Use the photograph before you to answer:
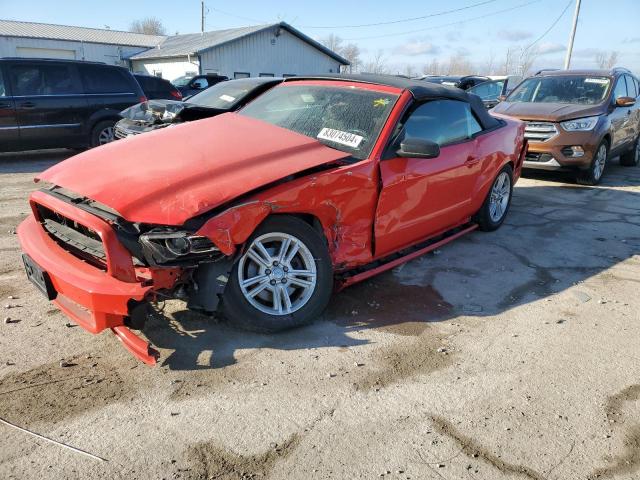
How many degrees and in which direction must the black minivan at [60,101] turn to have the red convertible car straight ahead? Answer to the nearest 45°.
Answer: approximately 90° to its left

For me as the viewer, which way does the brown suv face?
facing the viewer and to the left of the viewer

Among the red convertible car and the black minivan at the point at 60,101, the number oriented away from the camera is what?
0

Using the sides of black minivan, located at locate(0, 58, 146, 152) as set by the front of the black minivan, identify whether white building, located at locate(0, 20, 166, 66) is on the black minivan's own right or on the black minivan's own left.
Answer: on the black minivan's own right

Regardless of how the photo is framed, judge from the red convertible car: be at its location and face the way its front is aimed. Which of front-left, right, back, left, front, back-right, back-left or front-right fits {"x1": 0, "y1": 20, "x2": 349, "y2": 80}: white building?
back-right

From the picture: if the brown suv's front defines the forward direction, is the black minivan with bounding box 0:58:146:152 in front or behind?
in front

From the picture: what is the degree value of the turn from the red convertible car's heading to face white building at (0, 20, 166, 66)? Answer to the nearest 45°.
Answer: approximately 135° to its right

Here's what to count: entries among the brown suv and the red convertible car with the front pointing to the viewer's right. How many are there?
0

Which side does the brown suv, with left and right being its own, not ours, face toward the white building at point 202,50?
right

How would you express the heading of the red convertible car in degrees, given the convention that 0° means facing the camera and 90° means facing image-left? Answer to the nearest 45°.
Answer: approximately 45°

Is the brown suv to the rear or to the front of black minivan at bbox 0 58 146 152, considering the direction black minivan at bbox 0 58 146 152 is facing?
to the rear

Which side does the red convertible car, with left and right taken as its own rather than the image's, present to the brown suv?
back

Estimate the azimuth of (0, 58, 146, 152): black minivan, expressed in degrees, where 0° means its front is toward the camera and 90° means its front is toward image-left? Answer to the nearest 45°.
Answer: approximately 90°
